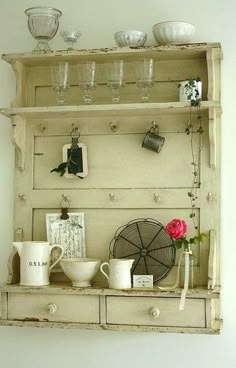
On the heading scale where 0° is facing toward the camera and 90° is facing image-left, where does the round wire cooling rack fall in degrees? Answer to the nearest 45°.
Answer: approximately 0°

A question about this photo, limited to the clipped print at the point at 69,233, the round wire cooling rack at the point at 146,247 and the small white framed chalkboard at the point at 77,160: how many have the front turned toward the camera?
3

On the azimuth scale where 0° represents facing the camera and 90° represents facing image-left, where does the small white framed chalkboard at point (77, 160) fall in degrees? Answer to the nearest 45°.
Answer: approximately 0°
